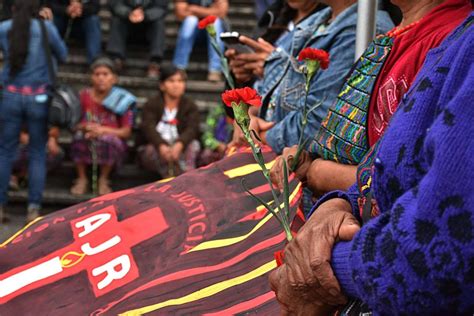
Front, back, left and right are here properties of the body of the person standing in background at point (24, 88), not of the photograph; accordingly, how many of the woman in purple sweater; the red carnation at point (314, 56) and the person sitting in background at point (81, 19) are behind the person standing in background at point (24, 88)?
2

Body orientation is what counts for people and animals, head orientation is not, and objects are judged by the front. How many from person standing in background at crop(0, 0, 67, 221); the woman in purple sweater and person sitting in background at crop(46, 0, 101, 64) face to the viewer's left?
1

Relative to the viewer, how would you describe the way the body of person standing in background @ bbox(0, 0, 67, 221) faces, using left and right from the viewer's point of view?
facing away from the viewer

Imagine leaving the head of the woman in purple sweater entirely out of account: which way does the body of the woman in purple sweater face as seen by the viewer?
to the viewer's left

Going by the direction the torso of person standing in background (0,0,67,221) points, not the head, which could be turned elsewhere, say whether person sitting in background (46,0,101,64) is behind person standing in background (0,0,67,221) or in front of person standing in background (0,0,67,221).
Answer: in front

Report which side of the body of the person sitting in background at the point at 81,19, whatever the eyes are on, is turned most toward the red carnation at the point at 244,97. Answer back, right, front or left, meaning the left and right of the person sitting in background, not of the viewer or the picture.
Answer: front

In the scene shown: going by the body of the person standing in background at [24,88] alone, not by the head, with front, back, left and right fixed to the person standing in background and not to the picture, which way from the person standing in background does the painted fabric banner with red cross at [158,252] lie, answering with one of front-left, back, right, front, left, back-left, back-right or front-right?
back

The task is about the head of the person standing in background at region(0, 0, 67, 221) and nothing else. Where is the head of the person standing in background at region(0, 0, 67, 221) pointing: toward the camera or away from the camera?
away from the camera

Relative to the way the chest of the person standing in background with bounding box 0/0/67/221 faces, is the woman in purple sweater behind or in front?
behind

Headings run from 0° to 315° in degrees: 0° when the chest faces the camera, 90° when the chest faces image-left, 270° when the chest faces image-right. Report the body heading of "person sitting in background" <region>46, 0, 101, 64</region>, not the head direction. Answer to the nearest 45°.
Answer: approximately 0°

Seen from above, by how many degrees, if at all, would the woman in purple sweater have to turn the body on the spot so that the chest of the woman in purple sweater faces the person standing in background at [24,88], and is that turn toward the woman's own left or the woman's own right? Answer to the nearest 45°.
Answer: approximately 45° to the woman's own right

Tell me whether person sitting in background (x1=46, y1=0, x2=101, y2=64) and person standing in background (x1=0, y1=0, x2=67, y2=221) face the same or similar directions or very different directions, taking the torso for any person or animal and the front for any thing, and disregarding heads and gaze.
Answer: very different directions

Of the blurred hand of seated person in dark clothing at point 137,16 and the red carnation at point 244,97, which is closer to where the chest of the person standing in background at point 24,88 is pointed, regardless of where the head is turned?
the blurred hand of seated person in dark clothing

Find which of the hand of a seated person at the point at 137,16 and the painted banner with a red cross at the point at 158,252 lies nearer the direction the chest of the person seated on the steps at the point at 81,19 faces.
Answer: the painted banner with a red cross
